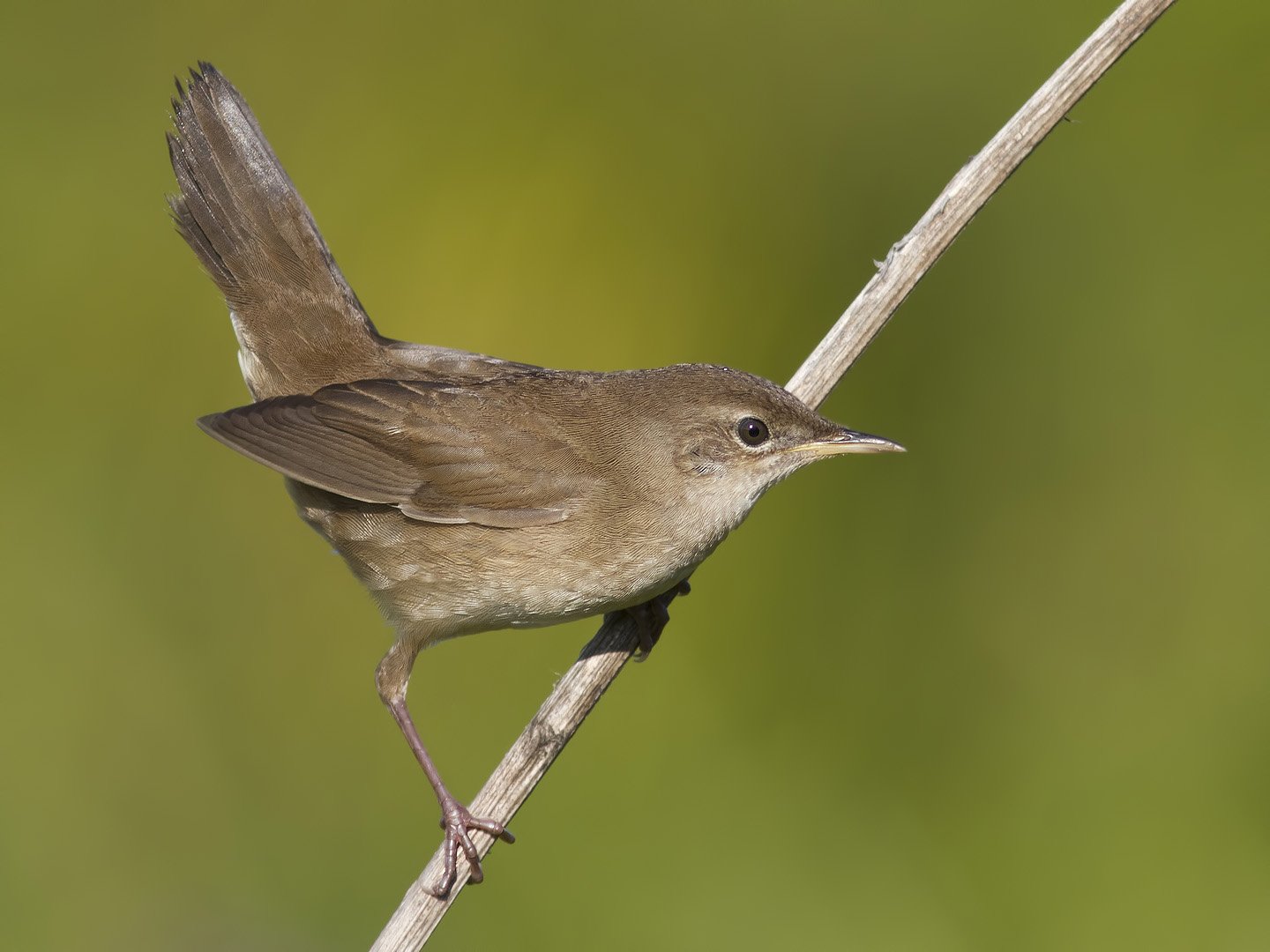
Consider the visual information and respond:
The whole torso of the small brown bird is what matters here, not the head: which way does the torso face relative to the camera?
to the viewer's right
